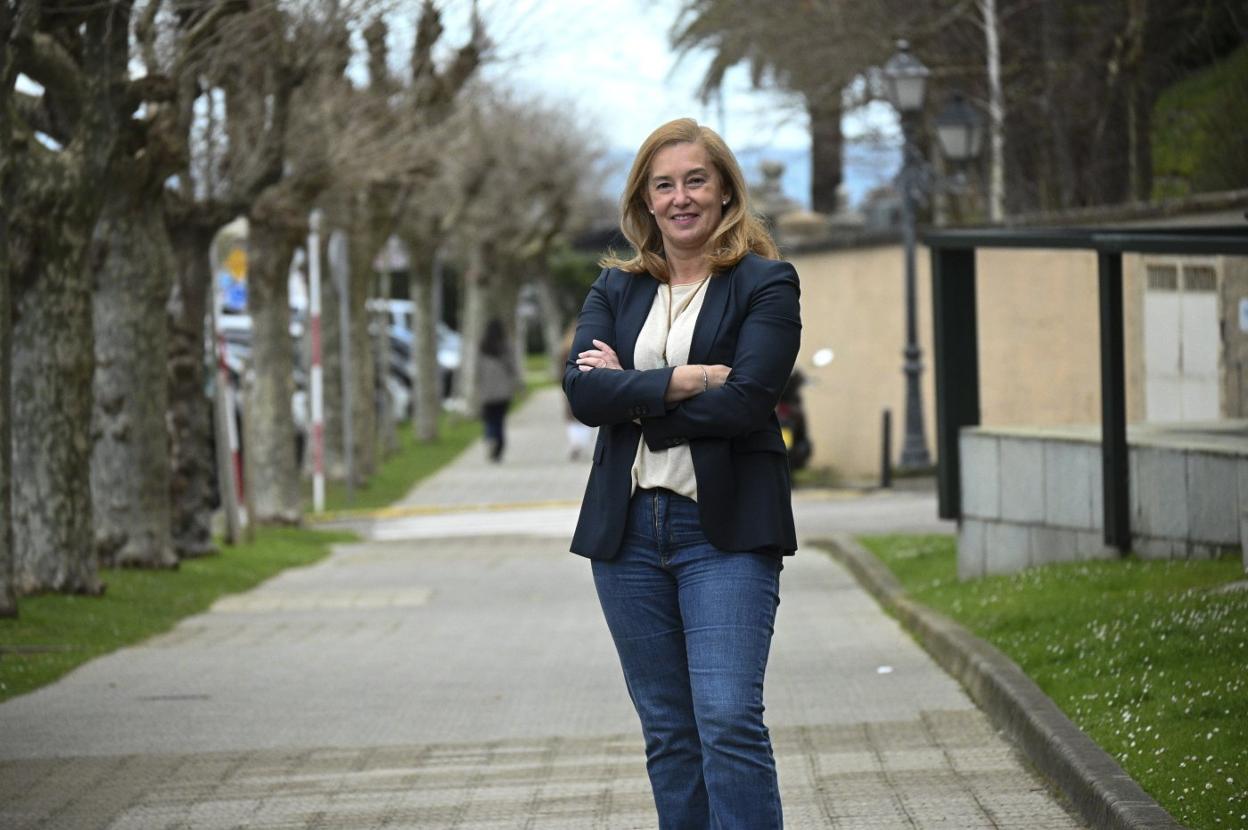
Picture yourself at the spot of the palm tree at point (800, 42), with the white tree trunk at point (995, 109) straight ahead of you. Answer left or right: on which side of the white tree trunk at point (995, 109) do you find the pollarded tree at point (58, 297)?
right

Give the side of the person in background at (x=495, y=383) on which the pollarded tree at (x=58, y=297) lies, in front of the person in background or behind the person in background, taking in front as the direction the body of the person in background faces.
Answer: behind

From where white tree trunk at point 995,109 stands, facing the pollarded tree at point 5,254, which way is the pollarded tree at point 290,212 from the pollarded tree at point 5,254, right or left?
right

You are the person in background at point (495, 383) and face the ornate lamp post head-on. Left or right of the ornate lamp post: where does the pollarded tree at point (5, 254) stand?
right

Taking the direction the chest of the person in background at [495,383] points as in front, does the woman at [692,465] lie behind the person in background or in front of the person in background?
behind

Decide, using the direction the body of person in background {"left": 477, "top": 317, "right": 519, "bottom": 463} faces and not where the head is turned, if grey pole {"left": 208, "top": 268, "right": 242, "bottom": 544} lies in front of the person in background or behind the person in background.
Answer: behind

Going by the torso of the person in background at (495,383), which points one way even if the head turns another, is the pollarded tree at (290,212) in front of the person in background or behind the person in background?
behind

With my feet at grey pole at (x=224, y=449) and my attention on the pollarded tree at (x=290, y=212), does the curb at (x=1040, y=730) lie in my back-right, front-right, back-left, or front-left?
back-right

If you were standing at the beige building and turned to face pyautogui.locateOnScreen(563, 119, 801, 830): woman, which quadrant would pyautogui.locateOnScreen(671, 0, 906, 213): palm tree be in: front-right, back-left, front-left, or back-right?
back-right

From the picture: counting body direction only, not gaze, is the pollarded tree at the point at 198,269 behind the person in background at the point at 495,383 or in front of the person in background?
behind

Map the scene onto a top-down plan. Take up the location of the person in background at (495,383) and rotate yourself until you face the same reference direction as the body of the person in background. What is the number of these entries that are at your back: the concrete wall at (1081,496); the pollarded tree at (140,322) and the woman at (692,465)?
3

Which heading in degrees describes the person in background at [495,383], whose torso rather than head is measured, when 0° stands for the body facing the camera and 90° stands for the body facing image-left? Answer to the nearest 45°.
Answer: approximately 180°
